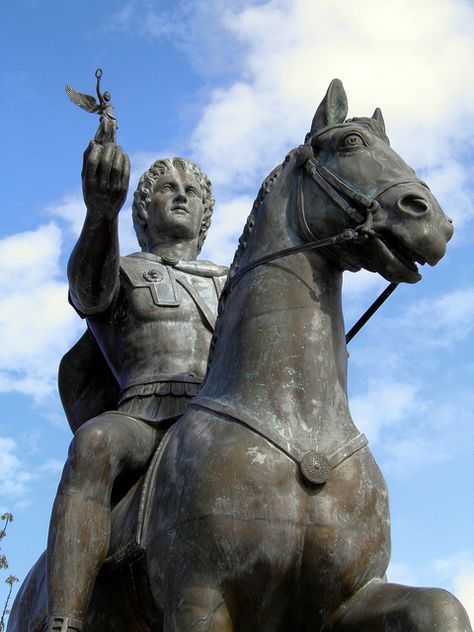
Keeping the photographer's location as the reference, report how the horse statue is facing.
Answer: facing the viewer and to the right of the viewer
